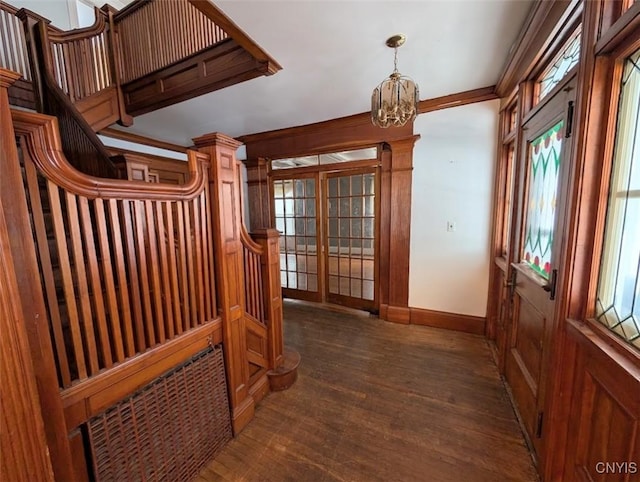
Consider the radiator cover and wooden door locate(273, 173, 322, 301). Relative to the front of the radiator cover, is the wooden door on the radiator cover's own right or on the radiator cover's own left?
on the radiator cover's own left

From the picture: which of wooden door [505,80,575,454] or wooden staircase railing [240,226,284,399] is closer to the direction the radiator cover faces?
the wooden door

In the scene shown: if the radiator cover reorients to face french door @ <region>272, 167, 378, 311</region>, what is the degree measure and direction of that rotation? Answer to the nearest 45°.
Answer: approximately 90° to its left

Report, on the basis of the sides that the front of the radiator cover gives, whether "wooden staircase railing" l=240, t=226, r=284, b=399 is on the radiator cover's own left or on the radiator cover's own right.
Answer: on the radiator cover's own left

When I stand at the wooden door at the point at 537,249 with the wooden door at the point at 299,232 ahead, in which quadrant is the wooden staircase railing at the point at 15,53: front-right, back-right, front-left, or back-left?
front-left

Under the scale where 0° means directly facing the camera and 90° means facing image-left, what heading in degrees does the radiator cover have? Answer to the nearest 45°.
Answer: approximately 315°
